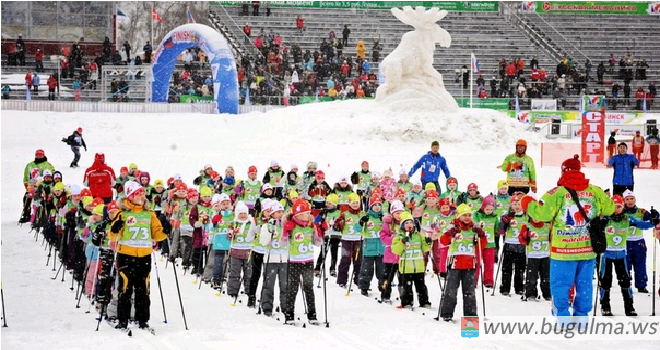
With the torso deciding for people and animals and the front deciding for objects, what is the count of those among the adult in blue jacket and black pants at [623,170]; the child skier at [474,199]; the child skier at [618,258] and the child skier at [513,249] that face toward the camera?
4

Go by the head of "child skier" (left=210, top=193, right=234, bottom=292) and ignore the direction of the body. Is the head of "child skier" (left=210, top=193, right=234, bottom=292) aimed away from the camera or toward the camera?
toward the camera

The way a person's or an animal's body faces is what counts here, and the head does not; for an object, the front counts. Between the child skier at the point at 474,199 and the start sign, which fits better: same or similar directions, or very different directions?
same or similar directions

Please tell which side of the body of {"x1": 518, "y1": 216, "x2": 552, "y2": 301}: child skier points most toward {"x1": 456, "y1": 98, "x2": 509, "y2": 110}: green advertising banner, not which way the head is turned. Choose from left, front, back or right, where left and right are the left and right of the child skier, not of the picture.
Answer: back

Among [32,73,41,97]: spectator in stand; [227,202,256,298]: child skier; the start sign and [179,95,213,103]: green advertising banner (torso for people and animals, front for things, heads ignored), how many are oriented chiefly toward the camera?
4

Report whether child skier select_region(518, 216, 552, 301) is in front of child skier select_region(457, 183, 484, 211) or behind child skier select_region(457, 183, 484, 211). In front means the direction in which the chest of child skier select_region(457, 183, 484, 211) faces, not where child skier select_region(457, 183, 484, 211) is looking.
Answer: in front

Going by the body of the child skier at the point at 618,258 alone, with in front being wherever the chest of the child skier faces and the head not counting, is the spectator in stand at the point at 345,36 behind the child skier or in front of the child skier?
behind

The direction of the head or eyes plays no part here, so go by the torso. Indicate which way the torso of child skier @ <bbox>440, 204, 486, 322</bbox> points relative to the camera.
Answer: toward the camera

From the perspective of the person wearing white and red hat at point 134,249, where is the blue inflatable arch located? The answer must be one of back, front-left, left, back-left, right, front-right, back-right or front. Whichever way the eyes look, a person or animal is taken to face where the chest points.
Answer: back

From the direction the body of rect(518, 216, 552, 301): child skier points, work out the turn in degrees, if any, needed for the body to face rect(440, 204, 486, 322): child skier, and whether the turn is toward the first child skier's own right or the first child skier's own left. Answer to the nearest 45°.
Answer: approximately 45° to the first child skier's own right

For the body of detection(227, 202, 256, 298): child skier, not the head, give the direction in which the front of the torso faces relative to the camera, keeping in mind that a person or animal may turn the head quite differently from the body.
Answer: toward the camera

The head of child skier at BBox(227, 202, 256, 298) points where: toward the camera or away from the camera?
toward the camera

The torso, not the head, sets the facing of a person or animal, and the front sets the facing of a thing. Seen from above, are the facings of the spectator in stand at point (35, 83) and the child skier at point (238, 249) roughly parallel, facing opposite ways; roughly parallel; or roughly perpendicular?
roughly parallel

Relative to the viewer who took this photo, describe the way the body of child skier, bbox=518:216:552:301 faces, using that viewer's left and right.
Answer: facing the viewer

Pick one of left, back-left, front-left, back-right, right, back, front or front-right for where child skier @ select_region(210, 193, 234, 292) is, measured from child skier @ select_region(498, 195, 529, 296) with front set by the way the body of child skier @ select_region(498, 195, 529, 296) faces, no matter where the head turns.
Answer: right
